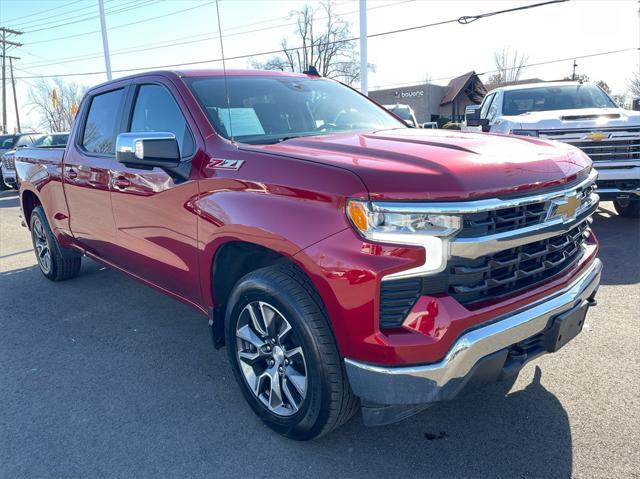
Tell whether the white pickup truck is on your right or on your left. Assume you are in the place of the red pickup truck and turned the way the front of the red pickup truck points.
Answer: on your left

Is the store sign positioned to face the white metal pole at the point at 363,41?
yes

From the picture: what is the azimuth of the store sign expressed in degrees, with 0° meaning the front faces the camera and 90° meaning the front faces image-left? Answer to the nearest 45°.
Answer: approximately 0°

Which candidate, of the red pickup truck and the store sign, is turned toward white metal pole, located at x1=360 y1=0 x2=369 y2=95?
the store sign

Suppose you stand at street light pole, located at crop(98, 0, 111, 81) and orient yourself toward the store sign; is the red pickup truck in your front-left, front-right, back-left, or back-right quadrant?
back-right

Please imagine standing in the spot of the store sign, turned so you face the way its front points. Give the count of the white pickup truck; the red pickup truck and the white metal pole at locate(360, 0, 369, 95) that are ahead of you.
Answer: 3

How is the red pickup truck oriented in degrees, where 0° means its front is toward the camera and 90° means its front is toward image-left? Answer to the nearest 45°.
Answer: approximately 315°

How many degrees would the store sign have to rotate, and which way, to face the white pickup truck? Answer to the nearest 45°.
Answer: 0° — it already faces it

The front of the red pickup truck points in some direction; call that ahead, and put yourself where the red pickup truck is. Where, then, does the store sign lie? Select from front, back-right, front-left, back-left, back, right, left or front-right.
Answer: back-left
